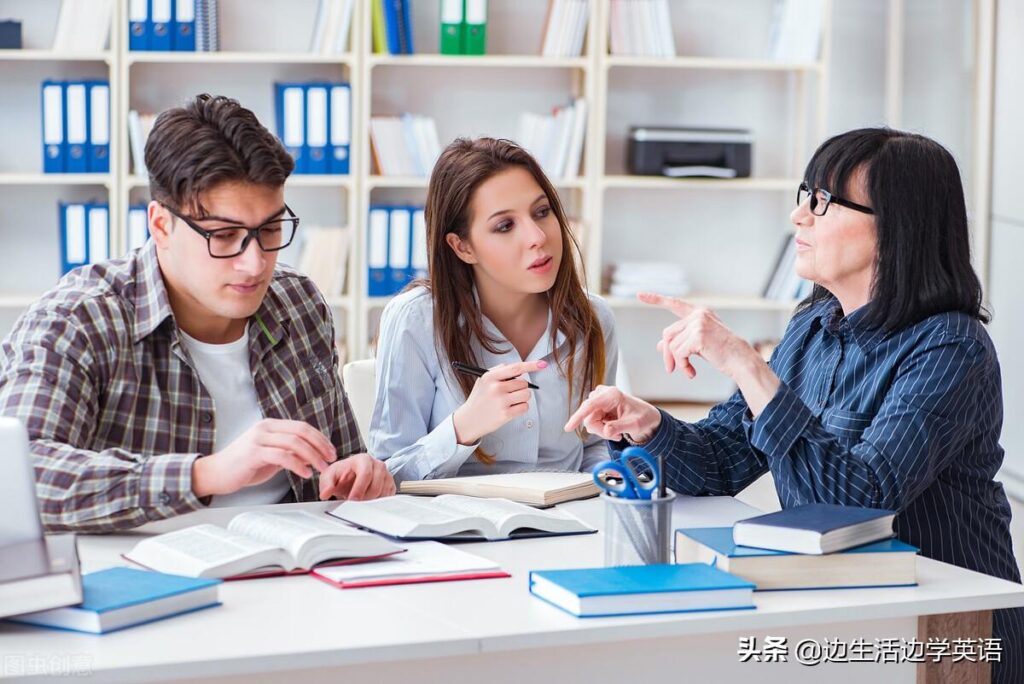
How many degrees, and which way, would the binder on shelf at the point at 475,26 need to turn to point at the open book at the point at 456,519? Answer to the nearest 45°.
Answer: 0° — it already faces it

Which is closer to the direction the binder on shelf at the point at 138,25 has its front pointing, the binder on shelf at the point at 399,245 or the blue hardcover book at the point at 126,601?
the blue hardcover book

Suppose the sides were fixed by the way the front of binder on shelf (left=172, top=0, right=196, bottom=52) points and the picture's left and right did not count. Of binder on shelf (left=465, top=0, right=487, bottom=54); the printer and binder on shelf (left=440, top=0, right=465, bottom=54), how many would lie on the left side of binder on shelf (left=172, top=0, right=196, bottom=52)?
3

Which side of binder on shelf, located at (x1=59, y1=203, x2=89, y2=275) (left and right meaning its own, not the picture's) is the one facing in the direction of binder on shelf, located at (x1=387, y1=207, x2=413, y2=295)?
left

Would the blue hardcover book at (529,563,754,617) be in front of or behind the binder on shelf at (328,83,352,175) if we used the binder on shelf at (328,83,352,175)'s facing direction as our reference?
in front

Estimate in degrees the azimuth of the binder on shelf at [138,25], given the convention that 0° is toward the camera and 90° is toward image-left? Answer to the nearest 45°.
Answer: approximately 0°

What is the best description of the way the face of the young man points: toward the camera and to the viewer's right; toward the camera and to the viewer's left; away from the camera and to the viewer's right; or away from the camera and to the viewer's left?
toward the camera and to the viewer's right

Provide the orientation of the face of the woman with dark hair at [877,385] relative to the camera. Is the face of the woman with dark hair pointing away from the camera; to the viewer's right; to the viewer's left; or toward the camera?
to the viewer's left

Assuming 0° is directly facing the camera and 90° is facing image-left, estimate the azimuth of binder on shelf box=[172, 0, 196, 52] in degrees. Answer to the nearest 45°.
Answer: approximately 0°
